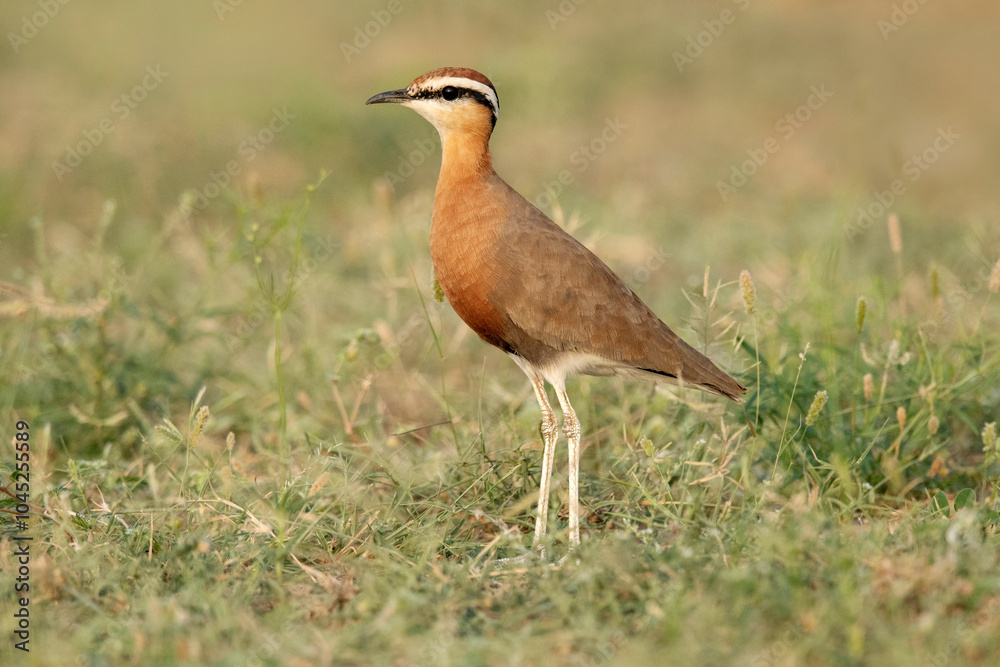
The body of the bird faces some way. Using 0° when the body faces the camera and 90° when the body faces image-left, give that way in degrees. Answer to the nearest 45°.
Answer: approximately 90°
